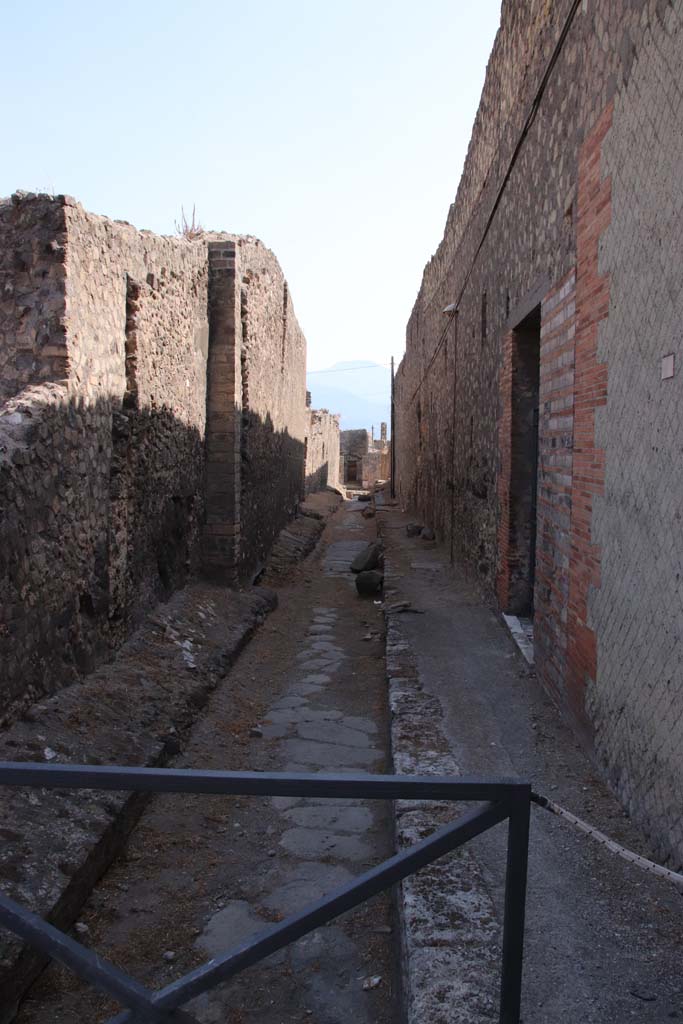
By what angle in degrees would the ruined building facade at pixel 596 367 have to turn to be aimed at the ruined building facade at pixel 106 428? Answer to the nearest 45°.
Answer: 0° — it already faces it

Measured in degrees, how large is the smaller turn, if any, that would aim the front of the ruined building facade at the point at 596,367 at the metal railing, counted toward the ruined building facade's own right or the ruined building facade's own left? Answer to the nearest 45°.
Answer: approximately 90° to the ruined building facade's own left

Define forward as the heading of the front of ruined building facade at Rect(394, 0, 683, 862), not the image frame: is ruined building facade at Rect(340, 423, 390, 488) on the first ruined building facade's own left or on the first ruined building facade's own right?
on the first ruined building facade's own right

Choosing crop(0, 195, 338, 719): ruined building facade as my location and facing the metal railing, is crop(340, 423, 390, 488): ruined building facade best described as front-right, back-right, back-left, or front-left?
back-left

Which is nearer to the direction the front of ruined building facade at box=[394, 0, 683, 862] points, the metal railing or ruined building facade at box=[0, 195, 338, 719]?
the ruined building facade

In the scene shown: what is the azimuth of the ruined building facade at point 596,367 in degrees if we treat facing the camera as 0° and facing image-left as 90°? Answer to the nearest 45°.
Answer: approximately 90°

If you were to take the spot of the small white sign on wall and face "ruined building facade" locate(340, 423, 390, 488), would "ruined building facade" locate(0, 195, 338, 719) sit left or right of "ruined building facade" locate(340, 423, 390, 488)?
left
